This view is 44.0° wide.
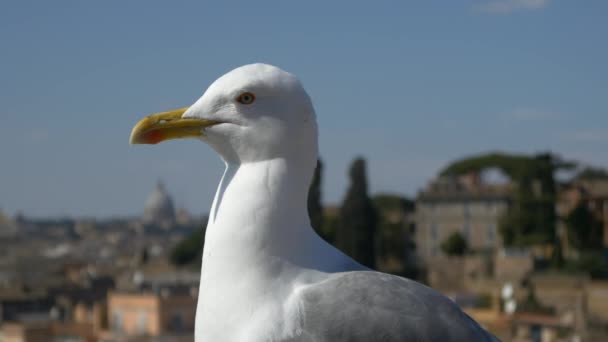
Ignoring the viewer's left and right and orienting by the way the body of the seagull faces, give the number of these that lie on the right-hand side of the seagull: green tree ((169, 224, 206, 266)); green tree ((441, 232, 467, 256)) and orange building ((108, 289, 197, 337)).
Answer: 3

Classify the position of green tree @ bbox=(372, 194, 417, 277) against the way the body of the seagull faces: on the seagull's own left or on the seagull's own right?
on the seagull's own right

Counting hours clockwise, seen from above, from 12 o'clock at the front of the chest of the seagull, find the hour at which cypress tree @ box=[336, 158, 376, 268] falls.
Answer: The cypress tree is roughly at 3 o'clock from the seagull.

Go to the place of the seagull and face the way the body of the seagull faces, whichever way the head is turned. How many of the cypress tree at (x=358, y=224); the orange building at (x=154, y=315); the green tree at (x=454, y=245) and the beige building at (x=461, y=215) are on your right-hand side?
4

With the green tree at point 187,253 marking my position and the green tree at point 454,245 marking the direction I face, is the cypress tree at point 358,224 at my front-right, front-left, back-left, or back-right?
front-right

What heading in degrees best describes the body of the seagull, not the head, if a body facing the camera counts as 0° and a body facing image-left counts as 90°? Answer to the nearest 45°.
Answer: approximately 90°

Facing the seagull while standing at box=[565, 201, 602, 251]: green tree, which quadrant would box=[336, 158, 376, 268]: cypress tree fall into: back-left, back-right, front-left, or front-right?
front-right

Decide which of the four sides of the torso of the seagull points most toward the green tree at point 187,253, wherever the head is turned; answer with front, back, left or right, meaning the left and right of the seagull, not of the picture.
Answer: right

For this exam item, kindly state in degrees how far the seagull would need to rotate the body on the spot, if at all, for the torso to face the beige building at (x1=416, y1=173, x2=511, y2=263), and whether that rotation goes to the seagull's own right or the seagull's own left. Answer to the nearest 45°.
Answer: approximately 90° to the seagull's own right

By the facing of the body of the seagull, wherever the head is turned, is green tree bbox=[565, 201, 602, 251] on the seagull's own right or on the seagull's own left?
on the seagull's own right

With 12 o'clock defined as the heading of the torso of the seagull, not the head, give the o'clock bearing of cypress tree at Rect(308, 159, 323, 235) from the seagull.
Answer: The cypress tree is roughly at 3 o'clock from the seagull.

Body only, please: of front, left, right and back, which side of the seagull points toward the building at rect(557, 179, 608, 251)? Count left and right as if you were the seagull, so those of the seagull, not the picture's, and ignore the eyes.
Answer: right

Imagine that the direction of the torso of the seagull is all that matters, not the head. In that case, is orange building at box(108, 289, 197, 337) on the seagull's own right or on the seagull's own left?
on the seagull's own right
